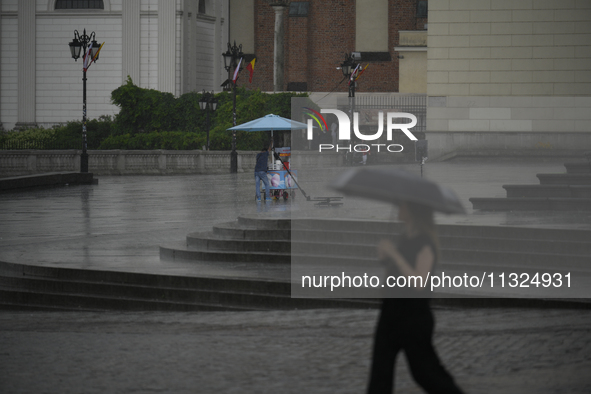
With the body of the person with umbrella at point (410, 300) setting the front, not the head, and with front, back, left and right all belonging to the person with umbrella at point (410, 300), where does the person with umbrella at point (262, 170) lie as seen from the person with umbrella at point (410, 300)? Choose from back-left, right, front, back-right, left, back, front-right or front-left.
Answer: right

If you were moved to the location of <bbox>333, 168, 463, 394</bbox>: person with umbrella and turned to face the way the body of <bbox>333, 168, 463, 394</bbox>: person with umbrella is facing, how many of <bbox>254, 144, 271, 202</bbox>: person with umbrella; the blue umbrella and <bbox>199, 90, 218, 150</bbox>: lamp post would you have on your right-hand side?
3

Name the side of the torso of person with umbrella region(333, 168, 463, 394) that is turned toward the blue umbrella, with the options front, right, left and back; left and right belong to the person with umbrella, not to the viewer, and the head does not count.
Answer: right

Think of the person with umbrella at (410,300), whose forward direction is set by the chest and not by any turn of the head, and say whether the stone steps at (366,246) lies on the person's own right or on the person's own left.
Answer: on the person's own right

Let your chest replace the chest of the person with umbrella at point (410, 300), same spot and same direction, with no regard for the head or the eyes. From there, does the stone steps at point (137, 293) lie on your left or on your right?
on your right

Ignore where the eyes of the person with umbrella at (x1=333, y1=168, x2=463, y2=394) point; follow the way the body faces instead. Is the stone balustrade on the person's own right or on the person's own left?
on the person's own right

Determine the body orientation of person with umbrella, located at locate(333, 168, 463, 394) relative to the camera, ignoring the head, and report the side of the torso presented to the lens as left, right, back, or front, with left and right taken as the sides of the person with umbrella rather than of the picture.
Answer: left

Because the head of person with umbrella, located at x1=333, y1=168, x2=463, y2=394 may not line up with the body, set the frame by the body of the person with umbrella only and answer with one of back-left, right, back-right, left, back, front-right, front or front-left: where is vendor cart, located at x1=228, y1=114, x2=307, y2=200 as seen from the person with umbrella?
right
